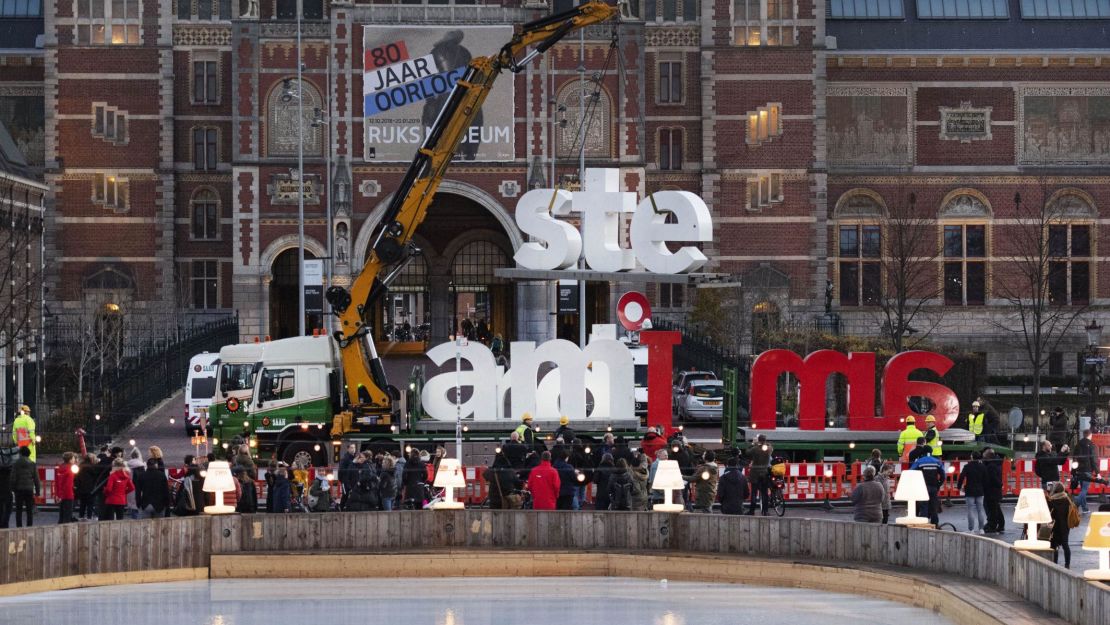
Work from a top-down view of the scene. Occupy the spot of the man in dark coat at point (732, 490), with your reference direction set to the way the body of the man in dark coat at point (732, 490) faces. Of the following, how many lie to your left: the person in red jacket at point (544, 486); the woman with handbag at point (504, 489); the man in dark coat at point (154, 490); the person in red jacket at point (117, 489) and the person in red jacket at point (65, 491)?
5

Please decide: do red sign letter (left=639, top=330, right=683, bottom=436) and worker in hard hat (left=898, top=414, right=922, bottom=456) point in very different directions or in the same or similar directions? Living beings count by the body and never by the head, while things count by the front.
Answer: very different directions

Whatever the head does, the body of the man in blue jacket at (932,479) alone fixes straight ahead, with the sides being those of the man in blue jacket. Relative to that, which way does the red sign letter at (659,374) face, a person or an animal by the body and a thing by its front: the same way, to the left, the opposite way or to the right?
the opposite way

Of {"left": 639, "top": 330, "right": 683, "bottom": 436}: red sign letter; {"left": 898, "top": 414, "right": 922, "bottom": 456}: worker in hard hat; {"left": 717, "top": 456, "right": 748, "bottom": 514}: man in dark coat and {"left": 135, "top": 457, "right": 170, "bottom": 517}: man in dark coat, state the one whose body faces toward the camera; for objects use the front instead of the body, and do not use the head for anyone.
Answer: the red sign letter

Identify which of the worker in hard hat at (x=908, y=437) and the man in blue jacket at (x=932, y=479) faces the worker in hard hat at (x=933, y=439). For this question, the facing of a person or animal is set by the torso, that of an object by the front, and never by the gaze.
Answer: the man in blue jacket

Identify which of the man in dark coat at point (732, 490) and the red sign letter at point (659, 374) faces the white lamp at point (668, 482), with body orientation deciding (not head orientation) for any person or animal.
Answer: the red sign letter

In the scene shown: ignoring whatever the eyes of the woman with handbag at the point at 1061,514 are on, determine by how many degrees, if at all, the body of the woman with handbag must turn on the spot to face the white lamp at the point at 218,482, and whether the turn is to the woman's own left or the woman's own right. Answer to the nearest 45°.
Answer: approximately 90° to the woman's own left

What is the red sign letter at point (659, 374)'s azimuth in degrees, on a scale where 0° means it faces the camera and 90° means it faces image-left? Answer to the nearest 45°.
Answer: approximately 0°

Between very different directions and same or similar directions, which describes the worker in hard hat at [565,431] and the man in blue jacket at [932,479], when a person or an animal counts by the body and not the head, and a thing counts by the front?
same or similar directions

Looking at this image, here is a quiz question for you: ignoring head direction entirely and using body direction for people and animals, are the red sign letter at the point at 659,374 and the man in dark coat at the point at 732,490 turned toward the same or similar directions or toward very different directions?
very different directions

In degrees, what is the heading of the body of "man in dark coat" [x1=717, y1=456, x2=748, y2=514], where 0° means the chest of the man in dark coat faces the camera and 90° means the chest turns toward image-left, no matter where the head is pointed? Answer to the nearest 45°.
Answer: approximately 180°

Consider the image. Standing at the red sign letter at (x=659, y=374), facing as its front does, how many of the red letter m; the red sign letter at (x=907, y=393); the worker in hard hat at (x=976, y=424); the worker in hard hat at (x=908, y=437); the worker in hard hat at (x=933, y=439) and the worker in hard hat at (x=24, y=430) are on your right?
1
